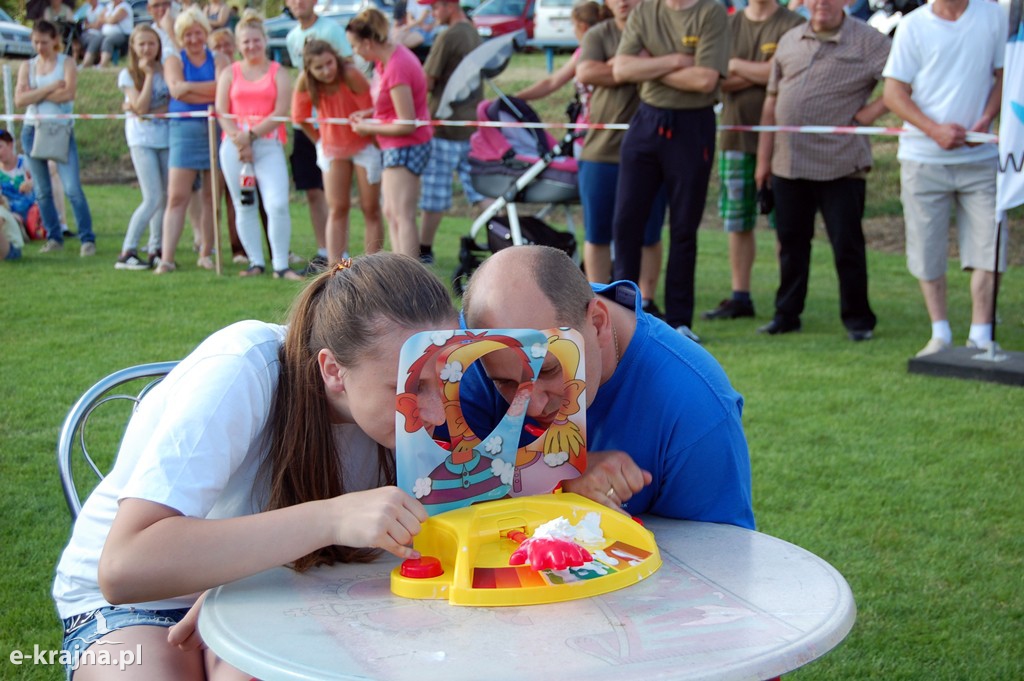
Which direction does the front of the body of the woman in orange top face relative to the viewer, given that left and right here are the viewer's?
facing the viewer

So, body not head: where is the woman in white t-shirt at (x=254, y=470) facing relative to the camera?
to the viewer's right

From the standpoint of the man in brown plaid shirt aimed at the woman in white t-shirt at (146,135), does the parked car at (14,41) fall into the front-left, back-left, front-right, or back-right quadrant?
front-right

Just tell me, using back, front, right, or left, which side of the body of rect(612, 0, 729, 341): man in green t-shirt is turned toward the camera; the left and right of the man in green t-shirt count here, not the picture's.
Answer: front

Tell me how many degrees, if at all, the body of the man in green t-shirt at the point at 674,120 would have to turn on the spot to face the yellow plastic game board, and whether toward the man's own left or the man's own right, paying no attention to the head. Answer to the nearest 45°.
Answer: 0° — they already face it

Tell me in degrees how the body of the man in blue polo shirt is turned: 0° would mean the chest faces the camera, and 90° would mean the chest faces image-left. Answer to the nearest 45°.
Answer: approximately 45°

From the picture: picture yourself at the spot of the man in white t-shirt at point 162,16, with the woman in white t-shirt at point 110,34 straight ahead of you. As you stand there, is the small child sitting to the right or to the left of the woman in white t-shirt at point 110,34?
left

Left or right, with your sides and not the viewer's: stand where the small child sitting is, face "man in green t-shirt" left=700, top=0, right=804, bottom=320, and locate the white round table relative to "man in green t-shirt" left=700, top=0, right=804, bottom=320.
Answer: right

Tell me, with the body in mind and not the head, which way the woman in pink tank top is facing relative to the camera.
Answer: toward the camera

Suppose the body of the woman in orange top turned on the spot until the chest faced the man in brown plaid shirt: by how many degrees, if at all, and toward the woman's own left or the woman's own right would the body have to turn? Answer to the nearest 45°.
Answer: approximately 45° to the woman's own left

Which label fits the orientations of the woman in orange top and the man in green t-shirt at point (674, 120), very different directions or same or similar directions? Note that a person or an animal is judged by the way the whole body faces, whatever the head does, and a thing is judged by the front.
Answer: same or similar directions

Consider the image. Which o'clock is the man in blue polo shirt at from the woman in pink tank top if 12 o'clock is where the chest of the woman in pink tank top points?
The man in blue polo shirt is roughly at 12 o'clock from the woman in pink tank top.

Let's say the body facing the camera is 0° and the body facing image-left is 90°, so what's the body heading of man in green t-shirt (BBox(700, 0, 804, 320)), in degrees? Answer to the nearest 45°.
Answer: approximately 45°

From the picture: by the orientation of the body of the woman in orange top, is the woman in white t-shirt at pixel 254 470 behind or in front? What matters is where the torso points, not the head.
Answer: in front

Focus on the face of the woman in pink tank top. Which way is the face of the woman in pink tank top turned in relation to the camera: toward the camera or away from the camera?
toward the camera

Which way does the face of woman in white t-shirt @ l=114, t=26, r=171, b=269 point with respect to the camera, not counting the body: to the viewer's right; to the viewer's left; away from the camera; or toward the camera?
toward the camera

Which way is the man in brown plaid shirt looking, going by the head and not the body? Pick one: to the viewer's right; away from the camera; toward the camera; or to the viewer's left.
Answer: toward the camera
